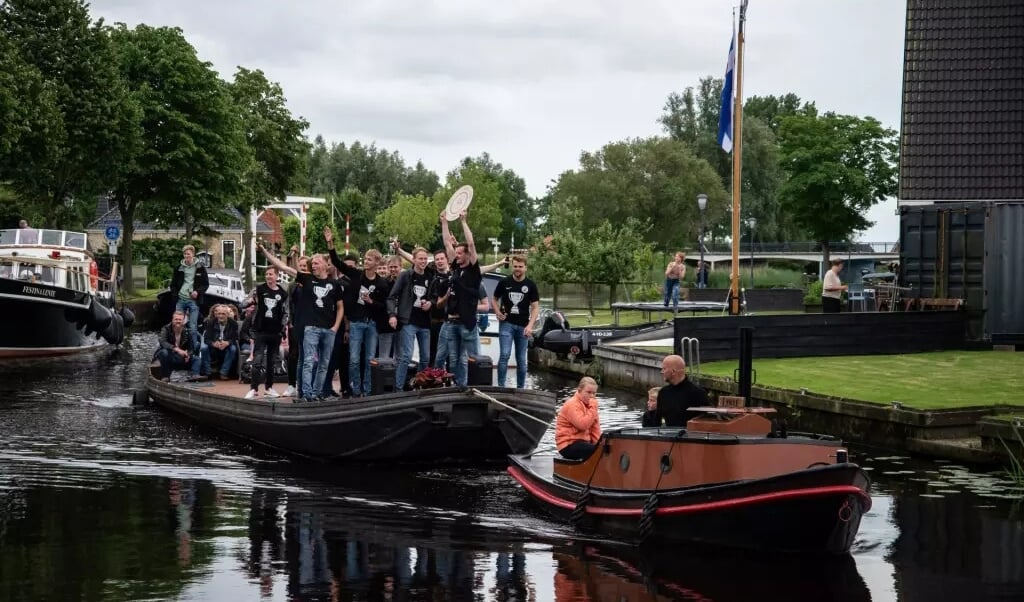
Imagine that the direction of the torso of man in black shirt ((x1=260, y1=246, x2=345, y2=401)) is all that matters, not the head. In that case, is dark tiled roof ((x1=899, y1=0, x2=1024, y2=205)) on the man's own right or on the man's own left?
on the man's own left

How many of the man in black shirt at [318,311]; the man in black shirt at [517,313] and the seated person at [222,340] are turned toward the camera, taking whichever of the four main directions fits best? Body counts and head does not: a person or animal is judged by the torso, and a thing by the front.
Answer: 3

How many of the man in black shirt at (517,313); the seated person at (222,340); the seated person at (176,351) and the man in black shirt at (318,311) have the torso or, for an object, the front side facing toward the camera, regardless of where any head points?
4

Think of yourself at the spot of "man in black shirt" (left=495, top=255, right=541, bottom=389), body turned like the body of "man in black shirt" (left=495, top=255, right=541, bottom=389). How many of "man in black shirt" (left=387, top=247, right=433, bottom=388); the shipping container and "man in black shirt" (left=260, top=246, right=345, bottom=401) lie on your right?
2

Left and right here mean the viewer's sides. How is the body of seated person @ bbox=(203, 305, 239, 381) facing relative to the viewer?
facing the viewer

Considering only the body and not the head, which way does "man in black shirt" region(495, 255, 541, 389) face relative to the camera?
toward the camera

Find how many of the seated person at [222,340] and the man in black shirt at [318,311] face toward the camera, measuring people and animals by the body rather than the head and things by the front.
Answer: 2

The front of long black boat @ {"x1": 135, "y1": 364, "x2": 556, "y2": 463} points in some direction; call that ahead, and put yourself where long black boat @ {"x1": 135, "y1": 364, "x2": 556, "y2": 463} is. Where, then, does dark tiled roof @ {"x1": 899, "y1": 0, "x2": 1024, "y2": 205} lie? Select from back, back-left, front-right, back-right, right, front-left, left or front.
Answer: left

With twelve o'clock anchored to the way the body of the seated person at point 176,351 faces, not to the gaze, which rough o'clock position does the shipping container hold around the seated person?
The shipping container is roughly at 9 o'clock from the seated person.

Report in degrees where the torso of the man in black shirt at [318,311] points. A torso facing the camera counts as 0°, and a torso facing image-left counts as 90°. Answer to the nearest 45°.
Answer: approximately 0°

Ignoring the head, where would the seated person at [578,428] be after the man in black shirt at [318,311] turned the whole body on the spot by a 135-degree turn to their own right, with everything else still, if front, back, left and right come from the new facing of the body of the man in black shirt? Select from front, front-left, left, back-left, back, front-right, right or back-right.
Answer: back

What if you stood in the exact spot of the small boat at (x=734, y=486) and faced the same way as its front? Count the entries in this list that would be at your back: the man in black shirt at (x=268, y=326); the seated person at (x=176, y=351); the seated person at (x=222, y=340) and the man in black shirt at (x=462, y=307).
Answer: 4

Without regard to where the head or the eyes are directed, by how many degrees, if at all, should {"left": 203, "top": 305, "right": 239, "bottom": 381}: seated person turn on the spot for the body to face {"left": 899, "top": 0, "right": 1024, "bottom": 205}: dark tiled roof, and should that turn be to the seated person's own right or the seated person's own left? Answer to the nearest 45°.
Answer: approximately 90° to the seated person's own left
